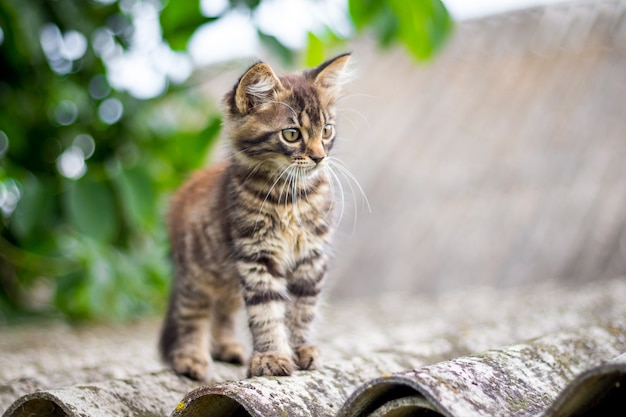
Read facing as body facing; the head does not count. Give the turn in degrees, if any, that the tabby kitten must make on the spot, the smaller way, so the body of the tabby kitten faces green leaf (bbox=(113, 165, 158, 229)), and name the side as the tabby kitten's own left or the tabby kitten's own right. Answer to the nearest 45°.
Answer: approximately 135° to the tabby kitten's own left

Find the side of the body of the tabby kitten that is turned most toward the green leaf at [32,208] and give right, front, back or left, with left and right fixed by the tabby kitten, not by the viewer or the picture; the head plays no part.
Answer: back

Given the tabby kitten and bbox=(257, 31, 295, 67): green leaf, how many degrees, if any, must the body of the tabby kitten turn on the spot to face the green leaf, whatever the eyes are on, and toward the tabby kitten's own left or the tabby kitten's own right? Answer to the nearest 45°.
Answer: approximately 135° to the tabby kitten's own left

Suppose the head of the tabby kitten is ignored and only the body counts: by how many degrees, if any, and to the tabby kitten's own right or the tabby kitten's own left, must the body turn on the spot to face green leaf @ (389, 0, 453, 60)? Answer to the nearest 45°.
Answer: approximately 90° to the tabby kitten's own left

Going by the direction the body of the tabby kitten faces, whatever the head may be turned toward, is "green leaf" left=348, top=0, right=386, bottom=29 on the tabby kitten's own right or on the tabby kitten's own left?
on the tabby kitten's own left

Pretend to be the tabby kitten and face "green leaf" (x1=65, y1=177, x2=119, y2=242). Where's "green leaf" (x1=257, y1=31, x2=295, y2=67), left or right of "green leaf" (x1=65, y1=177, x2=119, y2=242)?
right

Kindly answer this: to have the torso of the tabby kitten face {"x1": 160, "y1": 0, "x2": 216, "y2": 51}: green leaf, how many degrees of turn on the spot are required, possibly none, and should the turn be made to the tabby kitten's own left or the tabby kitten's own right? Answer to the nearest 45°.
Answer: approximately 135° to the tabby kitten's own left

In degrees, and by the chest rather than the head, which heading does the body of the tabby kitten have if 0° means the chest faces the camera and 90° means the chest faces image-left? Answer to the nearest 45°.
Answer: approximately 315°

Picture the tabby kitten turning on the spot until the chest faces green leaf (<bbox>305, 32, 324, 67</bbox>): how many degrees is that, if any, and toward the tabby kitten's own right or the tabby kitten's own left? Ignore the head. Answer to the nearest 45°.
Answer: approximately 135° to the tabby kitten's own left
